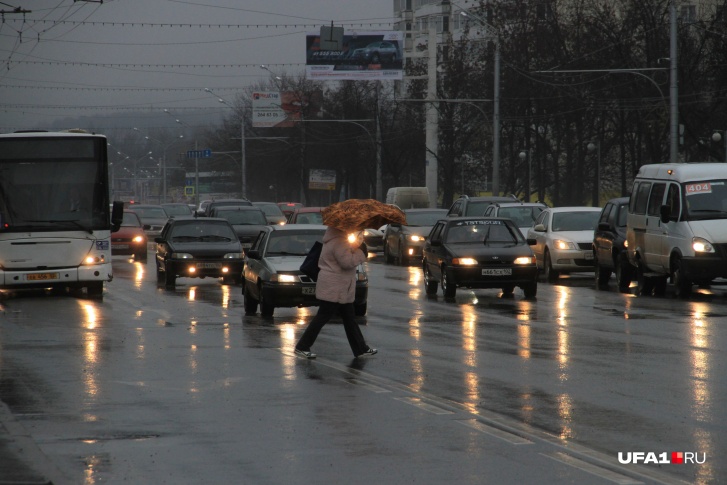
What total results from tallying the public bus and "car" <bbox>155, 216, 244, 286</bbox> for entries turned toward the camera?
2

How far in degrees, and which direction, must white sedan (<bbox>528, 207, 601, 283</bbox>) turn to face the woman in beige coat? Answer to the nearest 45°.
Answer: approximately 45° to its right

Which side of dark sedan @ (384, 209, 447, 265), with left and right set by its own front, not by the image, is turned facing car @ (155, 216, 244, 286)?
right

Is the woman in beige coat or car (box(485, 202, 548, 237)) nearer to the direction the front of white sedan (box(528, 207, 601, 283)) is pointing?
the woman in beige coat

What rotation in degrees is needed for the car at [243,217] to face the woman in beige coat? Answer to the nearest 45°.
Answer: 0° — it already faces them

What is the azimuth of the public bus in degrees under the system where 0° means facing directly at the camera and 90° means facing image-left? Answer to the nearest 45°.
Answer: approximately 0°

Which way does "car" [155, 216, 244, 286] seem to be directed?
toward the camera

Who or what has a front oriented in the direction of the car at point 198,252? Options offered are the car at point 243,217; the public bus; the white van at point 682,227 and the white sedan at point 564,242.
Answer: the car at point 243,217

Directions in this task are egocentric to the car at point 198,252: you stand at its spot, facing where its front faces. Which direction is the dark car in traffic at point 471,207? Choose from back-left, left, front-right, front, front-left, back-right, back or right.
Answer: back-left

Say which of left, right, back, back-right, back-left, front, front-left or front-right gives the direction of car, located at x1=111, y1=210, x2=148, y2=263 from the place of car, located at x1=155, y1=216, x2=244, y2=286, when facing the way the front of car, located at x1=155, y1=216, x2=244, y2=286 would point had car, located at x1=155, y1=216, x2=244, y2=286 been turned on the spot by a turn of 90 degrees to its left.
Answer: left

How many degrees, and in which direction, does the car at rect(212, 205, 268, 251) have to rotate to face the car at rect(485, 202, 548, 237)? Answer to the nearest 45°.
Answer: approximately 45° to its left
